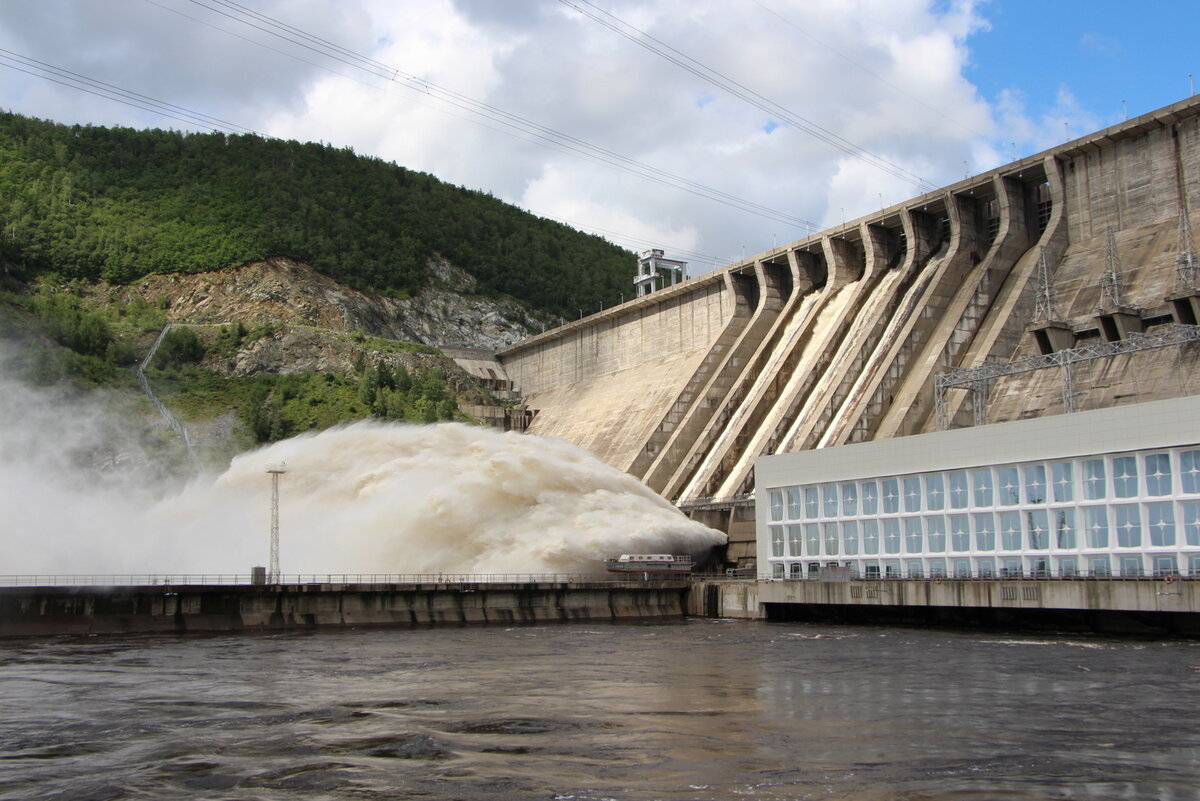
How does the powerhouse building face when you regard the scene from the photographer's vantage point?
facing the viewer and to the left of the viewer

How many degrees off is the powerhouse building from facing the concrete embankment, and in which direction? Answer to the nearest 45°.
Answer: approximately 45° to its right
